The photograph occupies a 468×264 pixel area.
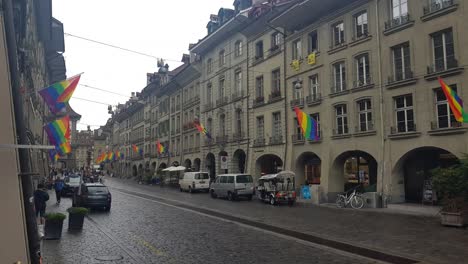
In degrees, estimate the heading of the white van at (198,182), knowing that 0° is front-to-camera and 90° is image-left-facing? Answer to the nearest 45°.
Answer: approximately 135°

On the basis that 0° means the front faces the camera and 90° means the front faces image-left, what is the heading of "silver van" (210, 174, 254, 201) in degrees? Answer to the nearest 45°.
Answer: approximately 135°

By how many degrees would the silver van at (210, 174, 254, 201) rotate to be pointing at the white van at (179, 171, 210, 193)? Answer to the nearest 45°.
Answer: approximately 45° to its right

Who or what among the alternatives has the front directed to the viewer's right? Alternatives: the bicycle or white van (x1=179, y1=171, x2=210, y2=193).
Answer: the bicycle

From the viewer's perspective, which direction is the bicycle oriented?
to the viewer's right

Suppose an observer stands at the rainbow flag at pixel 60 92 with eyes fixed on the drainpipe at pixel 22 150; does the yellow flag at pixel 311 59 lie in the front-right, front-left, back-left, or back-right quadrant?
back-left

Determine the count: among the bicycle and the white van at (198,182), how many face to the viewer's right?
1

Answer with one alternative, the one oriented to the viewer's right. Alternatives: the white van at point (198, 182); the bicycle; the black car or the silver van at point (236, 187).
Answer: the bicycle
